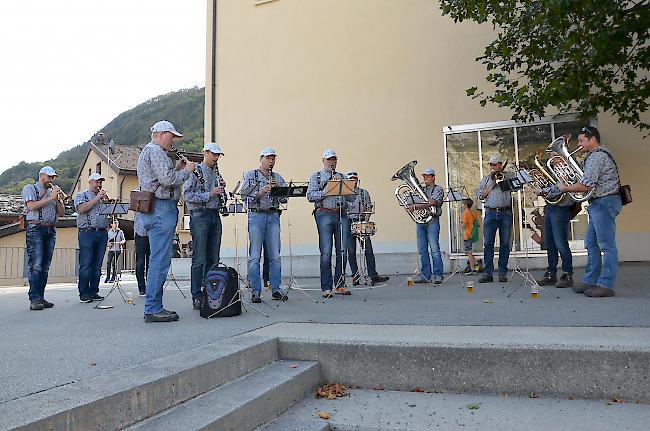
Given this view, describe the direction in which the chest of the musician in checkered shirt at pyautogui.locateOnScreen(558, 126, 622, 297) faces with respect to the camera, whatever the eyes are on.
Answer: to the viewer's left

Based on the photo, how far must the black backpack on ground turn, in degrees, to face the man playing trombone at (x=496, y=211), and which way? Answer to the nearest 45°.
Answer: approximately 135° to its left

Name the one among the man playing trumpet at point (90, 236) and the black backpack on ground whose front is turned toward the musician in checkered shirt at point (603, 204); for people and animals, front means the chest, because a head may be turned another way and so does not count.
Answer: the man playing trumpet

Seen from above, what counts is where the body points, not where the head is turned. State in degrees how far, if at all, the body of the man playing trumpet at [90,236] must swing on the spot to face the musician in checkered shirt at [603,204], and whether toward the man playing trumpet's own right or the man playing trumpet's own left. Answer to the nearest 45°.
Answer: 0° — they already face them

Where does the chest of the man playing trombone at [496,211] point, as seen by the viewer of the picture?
toward the camera

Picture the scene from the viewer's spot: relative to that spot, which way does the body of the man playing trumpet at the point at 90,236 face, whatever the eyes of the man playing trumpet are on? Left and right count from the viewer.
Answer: facing the viewer and to the right of the viewer

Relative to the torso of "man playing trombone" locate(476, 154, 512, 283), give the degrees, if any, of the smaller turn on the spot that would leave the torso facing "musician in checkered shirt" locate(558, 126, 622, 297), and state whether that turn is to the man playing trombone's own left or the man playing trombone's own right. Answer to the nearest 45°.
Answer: approximately 45° to the man playing trombone's own left

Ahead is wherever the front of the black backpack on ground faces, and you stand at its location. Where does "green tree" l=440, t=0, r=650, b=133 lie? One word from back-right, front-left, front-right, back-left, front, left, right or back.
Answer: back-left

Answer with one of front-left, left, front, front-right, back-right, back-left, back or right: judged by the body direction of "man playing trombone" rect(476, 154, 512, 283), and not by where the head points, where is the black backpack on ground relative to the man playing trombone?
front-right

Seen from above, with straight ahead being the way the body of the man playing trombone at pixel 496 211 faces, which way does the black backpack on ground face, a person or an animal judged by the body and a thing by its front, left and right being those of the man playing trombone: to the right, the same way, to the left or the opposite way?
the same way

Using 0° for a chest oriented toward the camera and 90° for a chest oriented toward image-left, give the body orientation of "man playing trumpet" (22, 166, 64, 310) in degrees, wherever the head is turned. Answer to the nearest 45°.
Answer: approximately 315°

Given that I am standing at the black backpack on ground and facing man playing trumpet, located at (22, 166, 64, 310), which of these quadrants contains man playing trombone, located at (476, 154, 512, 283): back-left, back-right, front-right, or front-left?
back-right

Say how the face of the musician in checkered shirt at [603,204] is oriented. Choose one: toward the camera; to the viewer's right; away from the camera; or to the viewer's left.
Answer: to the viewer's left

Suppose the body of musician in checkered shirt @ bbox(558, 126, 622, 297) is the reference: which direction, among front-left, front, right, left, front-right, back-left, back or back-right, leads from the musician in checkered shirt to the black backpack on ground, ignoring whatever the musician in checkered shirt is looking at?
front-left

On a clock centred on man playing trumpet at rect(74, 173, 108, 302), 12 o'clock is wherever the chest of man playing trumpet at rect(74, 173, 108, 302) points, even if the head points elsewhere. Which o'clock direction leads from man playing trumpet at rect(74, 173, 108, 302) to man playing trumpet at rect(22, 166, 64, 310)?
man playing trumpet at rect(22, 166, 64, 310) is roughly at 3 o'clock from man playing trumpet at rect(74, 173, 108, 302).

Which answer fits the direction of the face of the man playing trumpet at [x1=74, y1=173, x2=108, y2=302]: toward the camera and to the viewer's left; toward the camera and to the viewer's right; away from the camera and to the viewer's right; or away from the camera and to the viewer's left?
toward the camera and to the viewer's right

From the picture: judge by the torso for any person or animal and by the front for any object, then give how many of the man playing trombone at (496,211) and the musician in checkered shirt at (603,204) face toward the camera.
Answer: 1

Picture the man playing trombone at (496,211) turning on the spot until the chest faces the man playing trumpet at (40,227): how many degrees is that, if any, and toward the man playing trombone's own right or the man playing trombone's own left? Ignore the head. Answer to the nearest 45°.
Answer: approximately 45° to the man playing trombone's own right

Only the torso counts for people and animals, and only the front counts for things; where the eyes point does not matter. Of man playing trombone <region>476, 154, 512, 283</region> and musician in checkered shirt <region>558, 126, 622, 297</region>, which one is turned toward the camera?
the man playing trombone
